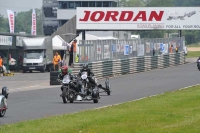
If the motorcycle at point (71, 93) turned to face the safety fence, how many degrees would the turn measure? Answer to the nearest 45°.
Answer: approximately 135° to its right

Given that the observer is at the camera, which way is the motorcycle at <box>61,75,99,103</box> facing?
facing the viewer and to the left of the viewer

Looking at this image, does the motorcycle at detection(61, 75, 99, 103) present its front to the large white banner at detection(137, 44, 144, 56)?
no

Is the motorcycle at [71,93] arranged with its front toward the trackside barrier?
no
